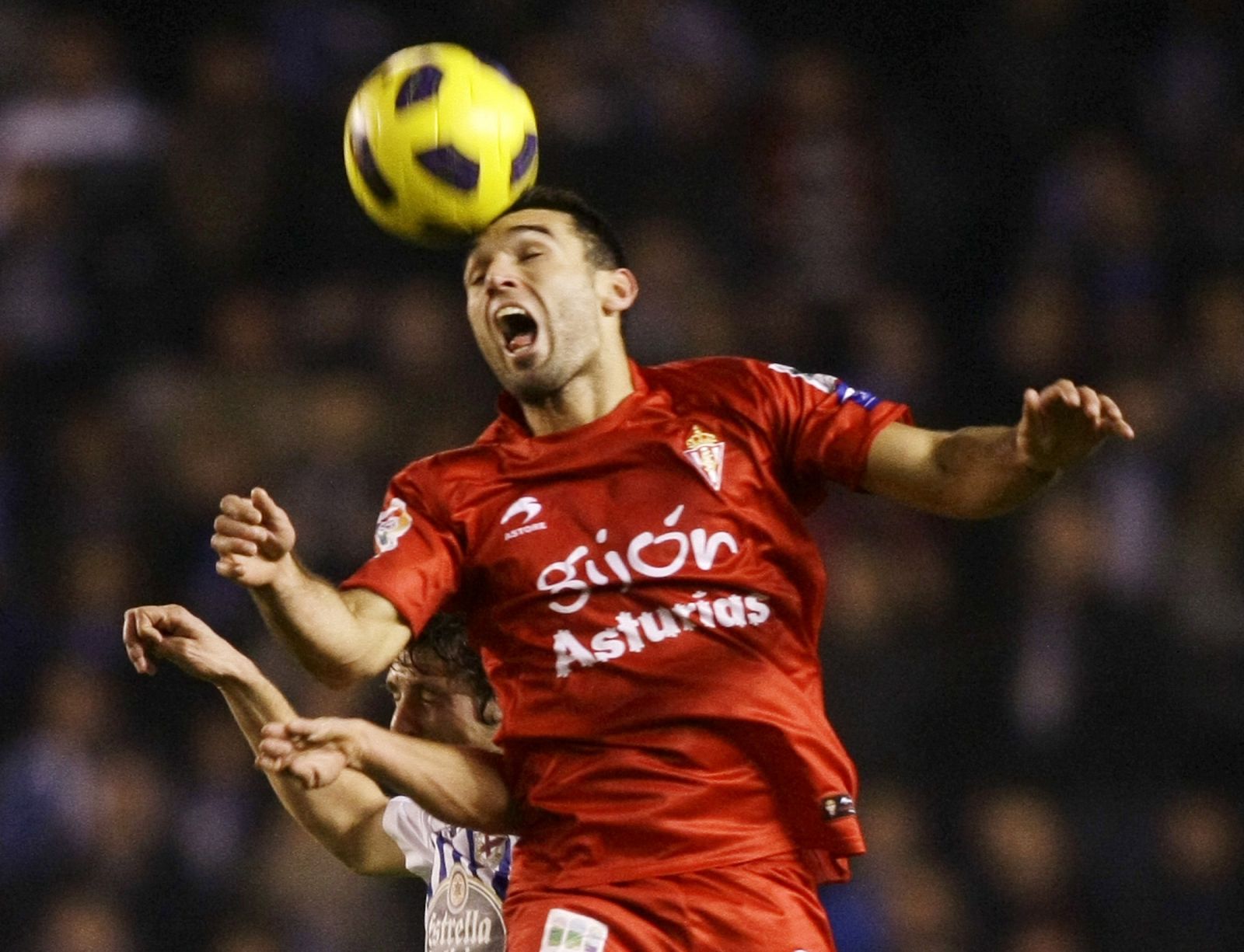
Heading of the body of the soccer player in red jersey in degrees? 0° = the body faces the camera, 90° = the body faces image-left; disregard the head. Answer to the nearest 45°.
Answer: approximately 0°
